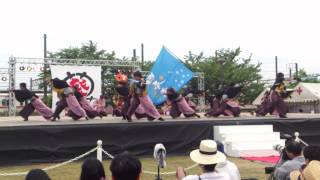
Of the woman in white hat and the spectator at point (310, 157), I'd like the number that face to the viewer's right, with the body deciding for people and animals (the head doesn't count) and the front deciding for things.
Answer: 0

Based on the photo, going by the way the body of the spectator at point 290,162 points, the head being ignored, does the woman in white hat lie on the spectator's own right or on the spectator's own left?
on the spectator's own left

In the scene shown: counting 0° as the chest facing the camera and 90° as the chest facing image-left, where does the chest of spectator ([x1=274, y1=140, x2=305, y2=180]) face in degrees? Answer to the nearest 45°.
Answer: approximately 135°

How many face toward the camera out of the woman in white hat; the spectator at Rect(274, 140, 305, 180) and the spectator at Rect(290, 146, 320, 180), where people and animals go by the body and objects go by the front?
0

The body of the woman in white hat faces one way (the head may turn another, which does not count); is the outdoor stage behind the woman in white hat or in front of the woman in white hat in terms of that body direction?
in front

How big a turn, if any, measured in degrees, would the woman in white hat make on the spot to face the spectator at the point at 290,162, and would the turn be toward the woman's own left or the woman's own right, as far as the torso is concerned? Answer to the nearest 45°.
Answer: approximately 45° to the woman's own right

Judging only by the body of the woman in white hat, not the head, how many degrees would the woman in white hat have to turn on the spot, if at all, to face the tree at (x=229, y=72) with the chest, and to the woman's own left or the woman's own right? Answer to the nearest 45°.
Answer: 0° — they already face it

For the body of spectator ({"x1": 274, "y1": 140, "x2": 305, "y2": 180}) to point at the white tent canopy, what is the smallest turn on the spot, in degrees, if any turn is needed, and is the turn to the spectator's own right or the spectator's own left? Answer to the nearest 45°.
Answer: approximately 45° to the spectator's own right

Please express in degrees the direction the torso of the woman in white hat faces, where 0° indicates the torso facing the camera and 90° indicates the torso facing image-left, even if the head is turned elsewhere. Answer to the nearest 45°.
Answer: approximately 180°

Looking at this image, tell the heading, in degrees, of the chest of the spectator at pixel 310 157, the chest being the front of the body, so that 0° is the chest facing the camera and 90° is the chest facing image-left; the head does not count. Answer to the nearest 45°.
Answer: approximately 135°

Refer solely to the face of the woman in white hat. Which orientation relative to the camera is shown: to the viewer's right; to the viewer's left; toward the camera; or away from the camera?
away from the camera
